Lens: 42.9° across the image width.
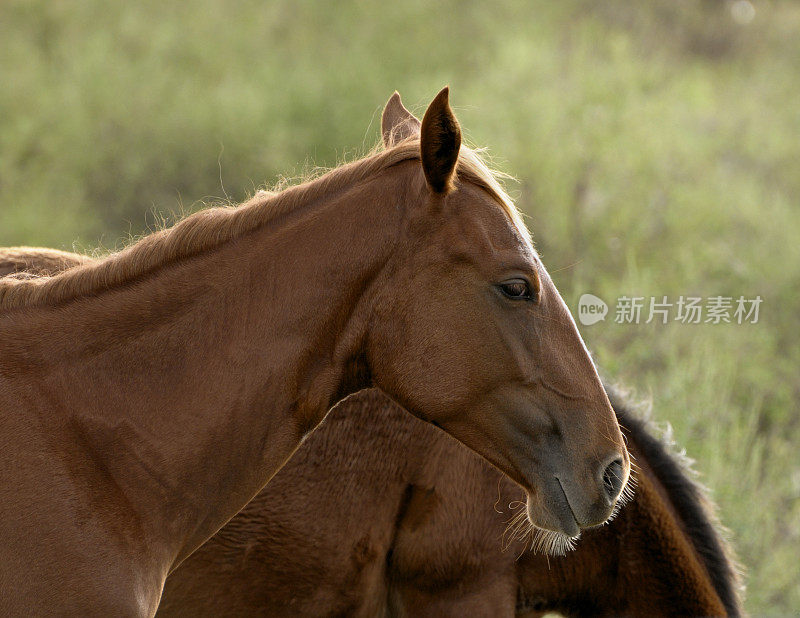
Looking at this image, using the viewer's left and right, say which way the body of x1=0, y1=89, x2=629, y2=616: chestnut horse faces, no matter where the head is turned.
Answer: facing to the right of the viewer
